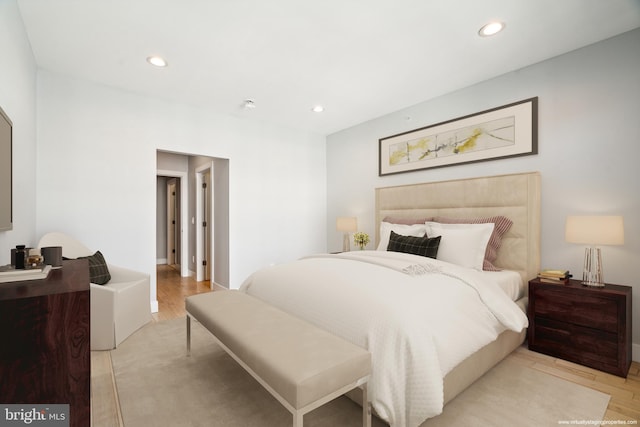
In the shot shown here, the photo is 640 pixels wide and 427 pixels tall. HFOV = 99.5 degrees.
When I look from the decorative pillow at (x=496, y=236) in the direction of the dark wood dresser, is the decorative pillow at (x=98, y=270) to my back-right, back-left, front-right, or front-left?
front-right

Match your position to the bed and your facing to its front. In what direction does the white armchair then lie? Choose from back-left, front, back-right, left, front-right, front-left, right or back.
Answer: front-right

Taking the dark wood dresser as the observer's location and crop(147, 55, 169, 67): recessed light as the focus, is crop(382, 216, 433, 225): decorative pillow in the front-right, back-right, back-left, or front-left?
front-right

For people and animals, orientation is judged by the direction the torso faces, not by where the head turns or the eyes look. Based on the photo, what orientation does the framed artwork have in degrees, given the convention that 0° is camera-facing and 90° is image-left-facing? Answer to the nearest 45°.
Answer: approximately 45°

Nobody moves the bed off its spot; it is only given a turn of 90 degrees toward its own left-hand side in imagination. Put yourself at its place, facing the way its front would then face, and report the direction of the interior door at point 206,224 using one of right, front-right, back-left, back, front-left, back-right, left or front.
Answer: back

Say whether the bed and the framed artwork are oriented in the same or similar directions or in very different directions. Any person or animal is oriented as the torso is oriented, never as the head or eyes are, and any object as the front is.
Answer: same or similar directions

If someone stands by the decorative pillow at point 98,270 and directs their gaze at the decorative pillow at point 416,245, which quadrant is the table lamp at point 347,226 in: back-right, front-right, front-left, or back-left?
front-left

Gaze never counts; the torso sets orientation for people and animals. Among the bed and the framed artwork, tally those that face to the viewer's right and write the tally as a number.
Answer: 0

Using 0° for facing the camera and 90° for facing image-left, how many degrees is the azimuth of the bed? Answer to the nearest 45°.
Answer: approximately 45°

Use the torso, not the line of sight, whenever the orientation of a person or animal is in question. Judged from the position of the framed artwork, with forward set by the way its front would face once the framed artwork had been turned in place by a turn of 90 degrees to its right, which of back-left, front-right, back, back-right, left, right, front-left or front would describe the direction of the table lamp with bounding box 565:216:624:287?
back

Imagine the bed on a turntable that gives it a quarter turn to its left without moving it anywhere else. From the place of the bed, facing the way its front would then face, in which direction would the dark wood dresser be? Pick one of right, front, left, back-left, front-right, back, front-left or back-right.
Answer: right

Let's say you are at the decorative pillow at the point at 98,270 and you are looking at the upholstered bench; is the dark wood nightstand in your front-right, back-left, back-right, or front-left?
front-left

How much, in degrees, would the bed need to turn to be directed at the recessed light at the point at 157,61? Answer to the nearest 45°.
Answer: approximately 45° to its right

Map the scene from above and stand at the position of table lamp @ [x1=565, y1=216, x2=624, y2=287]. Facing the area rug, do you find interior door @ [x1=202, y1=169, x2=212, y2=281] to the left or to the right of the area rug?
right
